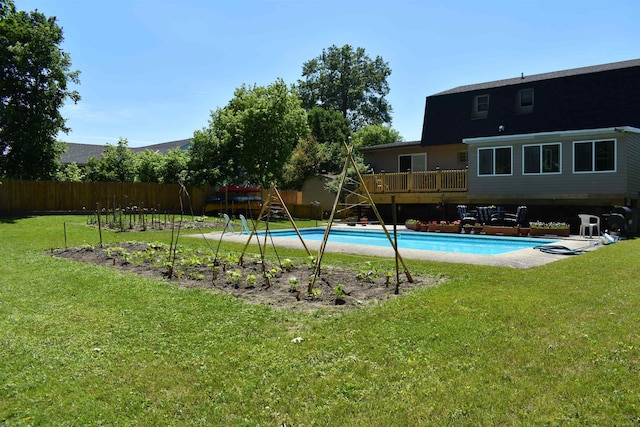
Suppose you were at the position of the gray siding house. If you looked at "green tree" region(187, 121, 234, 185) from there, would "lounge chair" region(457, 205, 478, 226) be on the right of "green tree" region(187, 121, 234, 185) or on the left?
left

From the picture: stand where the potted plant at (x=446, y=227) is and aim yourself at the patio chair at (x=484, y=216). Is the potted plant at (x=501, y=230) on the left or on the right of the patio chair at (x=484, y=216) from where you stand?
right

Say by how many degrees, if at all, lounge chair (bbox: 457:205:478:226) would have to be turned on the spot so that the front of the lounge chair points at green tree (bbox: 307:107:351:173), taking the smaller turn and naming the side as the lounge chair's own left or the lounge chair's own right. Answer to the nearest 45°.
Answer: approximately 180°
